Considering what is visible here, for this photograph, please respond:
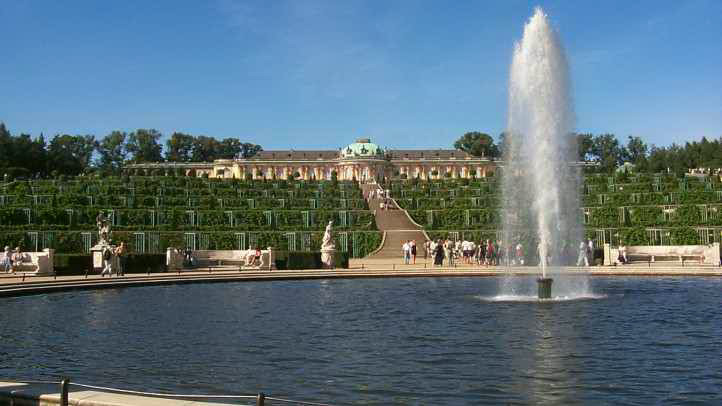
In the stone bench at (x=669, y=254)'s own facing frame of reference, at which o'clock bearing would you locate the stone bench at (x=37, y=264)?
the stone bench at (x=37, y=264) is roughly at 2 o'clock from the stone bench at (x=669, y=254).

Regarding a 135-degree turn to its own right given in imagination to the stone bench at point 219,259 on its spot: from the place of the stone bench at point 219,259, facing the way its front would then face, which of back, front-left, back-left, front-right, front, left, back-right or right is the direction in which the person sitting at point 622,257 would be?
back-right

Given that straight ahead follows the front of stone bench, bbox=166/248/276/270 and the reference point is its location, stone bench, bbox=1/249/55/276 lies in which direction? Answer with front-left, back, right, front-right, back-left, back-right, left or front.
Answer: front-right

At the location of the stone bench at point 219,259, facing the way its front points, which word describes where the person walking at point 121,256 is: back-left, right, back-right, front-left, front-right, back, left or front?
front-right

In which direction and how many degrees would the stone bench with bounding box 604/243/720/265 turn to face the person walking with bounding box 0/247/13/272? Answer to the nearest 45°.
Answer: approximately 45° to its right

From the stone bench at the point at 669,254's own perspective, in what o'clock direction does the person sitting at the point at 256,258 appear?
The person sitting is roughly at 2 o'clock from the stone bench.

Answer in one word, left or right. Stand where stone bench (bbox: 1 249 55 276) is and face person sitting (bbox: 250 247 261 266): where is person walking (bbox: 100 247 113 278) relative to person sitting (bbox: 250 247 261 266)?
right

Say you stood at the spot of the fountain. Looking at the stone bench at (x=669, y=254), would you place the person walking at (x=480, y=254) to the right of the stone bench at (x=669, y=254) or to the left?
left

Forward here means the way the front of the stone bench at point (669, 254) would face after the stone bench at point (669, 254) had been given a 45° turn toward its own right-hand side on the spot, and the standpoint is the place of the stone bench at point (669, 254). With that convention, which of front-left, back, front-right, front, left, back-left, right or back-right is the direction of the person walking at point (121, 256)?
front

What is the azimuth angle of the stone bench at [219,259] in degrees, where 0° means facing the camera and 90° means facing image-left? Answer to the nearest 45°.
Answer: approximately 0°

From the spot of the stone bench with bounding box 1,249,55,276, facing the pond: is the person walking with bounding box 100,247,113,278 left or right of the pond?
left

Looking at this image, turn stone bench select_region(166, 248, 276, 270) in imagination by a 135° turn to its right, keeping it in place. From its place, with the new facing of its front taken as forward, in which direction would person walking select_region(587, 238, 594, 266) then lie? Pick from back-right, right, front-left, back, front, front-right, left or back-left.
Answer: back-right

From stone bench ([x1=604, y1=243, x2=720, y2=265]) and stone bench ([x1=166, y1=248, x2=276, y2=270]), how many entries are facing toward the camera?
2

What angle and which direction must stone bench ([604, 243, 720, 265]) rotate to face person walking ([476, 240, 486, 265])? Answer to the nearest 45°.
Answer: approximately 90° to its right

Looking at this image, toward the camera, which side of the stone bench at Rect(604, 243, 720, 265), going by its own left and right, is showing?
front

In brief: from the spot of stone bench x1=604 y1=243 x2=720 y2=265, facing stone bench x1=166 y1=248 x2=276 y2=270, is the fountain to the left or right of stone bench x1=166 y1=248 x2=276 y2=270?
left

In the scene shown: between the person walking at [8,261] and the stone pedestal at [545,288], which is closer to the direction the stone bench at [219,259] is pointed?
the stone pedestal

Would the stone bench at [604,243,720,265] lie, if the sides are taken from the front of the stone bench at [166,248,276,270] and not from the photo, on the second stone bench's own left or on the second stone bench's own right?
on the second stone bench's own left
